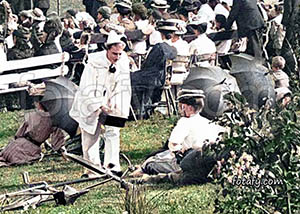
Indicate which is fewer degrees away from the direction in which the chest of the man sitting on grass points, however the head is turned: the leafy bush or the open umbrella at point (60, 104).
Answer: the open umbrella

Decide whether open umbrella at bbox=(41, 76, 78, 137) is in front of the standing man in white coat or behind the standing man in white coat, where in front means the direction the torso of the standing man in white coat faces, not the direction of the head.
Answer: behind

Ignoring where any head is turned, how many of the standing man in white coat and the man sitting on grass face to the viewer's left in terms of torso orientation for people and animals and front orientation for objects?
1

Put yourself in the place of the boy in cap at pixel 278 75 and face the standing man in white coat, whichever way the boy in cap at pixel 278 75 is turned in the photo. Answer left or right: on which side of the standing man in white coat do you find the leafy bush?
left

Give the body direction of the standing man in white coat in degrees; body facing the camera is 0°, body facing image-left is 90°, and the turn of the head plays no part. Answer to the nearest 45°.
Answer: approximately 315°

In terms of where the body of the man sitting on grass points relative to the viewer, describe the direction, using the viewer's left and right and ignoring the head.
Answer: facing to the left of the viewer

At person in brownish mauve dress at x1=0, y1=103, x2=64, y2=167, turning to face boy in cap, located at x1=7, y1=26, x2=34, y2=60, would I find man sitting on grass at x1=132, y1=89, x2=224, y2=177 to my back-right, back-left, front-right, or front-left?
back-right

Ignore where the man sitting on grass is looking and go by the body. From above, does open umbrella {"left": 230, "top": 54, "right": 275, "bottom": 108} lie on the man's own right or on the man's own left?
on the man's own right
